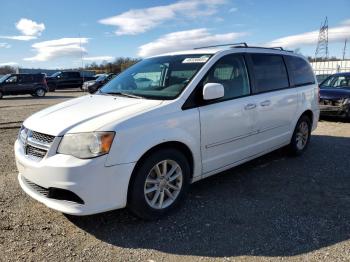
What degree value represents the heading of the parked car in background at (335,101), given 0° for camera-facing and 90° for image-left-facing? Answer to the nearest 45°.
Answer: approximately 45°

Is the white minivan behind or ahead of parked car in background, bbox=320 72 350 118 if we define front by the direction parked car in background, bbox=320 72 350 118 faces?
ahead

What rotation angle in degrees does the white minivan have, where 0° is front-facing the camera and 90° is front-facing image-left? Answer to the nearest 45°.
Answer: approximately 45°

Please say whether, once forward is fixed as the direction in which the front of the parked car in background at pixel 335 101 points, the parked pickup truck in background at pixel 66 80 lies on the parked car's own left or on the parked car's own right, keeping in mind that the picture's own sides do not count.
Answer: on the parked car's own right

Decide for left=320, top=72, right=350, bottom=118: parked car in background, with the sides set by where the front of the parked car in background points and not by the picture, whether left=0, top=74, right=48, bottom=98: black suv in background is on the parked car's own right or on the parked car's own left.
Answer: on the parked car's own right

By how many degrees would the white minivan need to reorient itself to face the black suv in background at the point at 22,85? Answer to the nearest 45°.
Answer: approximately 90° to its right

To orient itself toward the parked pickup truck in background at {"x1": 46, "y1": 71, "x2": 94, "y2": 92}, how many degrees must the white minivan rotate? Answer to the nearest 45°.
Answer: approximately 135° to its right

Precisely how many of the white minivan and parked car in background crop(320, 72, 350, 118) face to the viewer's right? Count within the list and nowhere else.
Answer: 0

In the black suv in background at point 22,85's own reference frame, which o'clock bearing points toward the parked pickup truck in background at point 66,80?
The parked pickup truck in background is roughly at 4 o'clock from the black suv in background.

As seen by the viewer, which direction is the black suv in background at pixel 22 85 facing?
to the viewer's left
